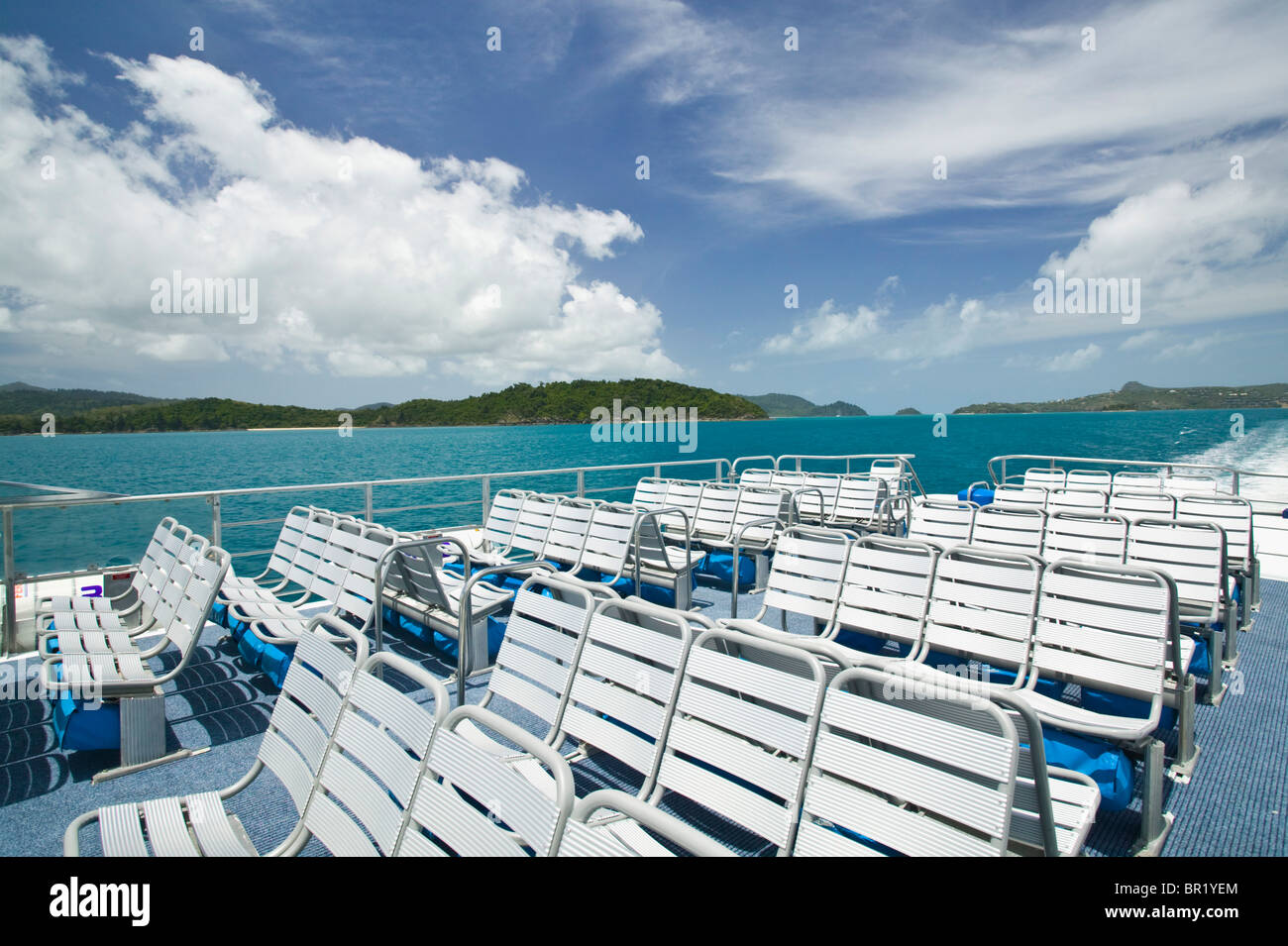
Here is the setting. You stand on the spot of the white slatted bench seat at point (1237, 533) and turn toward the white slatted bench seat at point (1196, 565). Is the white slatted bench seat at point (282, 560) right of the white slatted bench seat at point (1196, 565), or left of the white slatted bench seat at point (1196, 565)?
right

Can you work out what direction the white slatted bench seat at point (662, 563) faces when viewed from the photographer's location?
facing away from the viewer and to the right of the viewer
